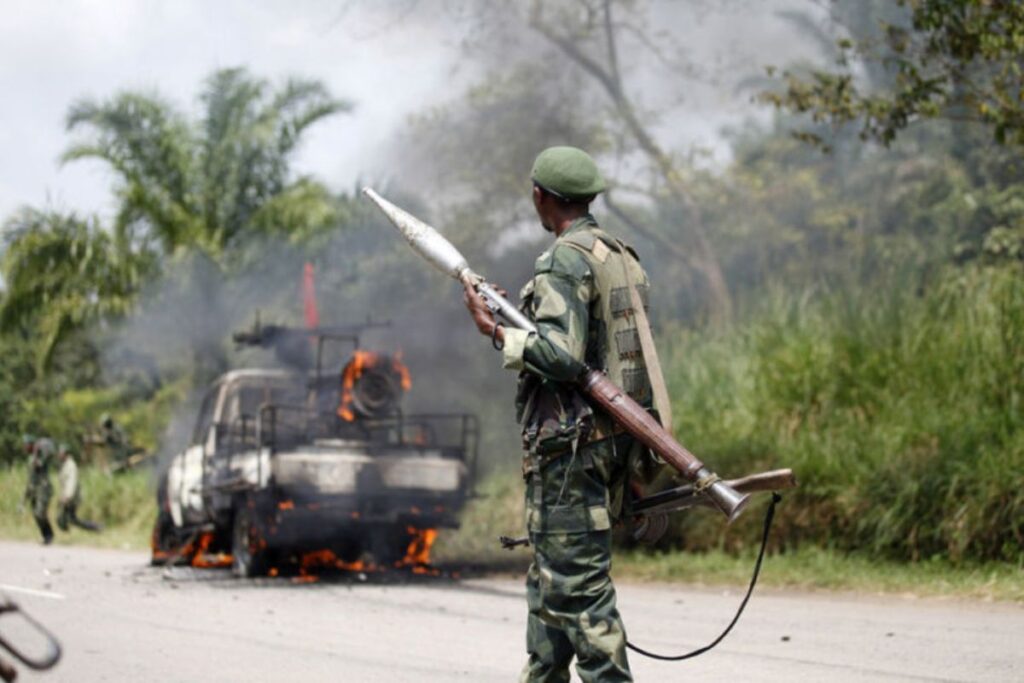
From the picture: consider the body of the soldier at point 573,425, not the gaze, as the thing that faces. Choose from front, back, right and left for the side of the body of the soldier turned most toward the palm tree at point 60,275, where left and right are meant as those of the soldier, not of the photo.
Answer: front

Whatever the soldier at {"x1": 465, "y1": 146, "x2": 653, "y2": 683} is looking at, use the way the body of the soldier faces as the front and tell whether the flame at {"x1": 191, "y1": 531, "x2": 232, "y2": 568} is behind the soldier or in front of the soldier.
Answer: in front

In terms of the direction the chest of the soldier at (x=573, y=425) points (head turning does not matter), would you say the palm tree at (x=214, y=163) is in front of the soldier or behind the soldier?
in front

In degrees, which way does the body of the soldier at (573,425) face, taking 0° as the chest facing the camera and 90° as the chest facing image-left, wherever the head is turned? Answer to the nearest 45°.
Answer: approximately 135°

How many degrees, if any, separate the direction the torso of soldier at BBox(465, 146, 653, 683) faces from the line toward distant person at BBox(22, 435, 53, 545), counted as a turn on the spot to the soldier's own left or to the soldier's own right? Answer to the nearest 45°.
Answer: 0° — they already face them

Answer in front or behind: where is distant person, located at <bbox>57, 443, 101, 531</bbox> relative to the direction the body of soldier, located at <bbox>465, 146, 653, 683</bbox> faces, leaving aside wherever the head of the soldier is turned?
in front

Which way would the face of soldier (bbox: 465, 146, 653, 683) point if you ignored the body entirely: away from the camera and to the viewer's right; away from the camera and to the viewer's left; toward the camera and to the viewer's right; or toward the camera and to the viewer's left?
away from the camera and to the viewer's left
